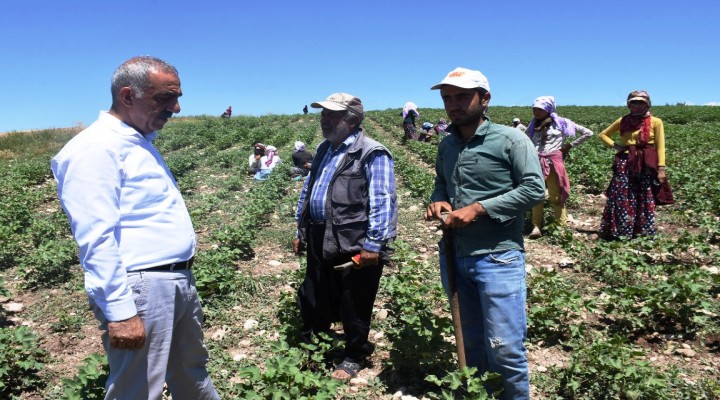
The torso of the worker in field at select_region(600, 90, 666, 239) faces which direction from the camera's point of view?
toward the camera

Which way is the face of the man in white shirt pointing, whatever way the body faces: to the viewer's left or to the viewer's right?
to the viewer's right

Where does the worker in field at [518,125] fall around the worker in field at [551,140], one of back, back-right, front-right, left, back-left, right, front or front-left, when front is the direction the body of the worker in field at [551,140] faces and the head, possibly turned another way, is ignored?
back-right

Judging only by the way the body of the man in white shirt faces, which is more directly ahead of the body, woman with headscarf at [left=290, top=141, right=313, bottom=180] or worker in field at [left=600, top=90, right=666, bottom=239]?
the worker in field

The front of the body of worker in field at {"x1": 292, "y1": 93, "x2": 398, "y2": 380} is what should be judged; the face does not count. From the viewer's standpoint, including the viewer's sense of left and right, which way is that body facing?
facing the viewer and to the left of the viewer

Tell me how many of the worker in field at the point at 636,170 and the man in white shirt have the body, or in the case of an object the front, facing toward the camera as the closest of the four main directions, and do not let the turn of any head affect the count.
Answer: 1

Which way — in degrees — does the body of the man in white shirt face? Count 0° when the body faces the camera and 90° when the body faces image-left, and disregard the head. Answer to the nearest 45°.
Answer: approximately 270°

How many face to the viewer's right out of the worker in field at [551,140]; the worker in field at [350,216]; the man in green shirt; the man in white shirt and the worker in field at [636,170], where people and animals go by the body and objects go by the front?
1

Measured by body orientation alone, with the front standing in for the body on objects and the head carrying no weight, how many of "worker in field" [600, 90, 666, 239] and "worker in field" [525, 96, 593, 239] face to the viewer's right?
0
